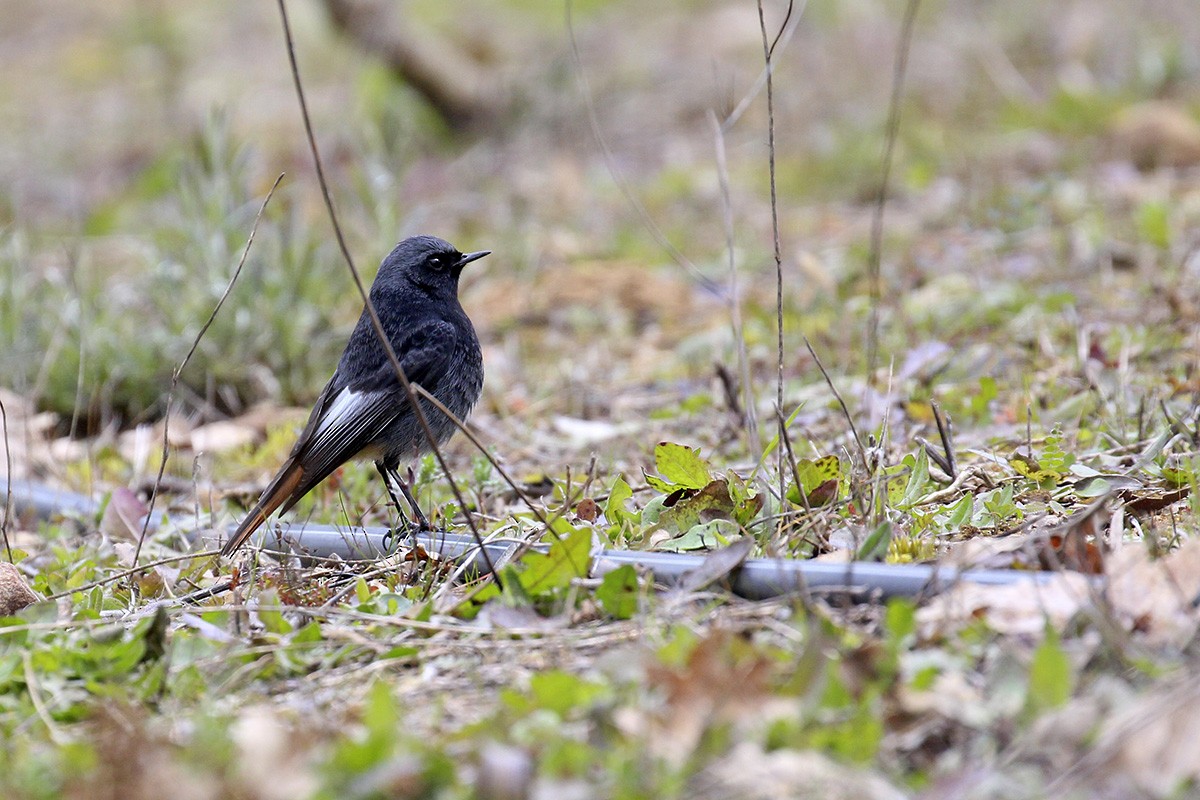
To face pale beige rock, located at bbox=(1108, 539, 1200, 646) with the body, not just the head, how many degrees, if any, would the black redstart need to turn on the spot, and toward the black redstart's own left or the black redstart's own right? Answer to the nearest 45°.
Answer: approximately 45° to the black redstart's own right

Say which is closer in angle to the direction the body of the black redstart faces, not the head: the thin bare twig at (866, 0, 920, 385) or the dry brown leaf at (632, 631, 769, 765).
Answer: the thin bare twig

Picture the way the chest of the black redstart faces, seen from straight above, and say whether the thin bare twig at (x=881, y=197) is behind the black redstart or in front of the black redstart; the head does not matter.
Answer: in front

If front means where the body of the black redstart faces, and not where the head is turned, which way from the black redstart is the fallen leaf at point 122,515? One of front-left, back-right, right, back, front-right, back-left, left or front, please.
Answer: back

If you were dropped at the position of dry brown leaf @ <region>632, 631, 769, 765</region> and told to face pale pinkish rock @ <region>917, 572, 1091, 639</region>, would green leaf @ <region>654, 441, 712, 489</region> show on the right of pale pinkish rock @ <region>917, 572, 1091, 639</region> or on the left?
left

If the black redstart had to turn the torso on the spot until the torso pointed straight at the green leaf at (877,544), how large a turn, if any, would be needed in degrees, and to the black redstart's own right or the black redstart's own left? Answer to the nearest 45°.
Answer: approximately 45° to the black redstart's own right

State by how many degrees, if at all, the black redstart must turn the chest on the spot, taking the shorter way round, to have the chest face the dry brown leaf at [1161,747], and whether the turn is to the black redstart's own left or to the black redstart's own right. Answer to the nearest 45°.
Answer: approximately 90° to the black redstart's own right

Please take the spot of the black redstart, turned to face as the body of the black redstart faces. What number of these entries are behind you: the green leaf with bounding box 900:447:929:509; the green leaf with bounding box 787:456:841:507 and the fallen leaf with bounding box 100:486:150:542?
1

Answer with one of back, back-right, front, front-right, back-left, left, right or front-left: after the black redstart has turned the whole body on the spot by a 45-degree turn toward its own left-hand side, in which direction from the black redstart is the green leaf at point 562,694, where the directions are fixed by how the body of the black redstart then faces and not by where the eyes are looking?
back-right

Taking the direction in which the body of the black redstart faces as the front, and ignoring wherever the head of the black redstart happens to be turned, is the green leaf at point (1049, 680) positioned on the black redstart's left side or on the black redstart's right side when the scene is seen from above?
on the black redstart's right side

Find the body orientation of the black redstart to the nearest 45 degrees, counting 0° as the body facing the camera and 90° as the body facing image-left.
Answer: approximately 270°
